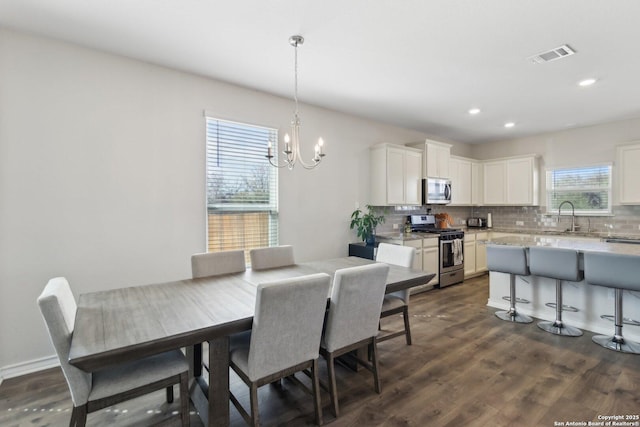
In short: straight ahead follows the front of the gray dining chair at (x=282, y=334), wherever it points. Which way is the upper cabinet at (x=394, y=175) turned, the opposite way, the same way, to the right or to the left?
the opposite way

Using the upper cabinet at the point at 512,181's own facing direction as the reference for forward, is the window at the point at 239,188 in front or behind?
in front

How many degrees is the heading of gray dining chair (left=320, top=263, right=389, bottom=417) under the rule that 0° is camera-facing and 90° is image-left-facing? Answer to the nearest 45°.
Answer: approximately 135°

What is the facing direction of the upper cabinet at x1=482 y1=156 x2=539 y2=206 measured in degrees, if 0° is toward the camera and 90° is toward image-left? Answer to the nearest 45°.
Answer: approximately 45°

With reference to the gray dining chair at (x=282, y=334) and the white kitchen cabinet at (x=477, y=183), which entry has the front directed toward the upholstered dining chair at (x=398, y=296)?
the white kitchen cabinet

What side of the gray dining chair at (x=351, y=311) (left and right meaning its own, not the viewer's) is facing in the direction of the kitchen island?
right

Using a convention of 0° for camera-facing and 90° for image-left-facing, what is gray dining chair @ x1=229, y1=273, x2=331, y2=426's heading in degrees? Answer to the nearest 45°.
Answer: approximately 135°

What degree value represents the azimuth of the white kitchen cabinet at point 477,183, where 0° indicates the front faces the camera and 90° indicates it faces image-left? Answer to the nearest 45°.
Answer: approximately 0°

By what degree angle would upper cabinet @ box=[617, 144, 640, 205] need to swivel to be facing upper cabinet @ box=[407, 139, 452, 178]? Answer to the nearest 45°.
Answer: approximately 45° to its right
